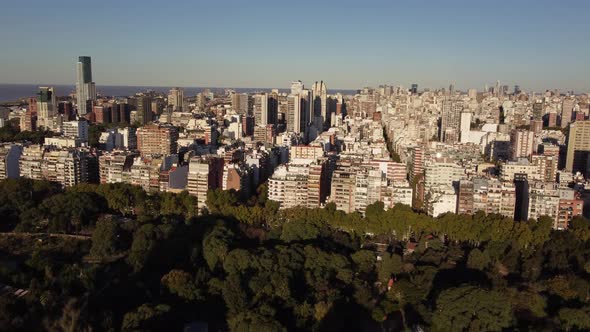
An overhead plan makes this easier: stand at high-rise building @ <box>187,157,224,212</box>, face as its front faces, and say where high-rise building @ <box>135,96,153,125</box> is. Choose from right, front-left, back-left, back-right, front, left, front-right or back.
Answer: back-right

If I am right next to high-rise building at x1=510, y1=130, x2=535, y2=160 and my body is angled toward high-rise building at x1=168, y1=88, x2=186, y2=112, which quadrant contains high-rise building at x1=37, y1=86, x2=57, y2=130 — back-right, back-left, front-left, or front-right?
front-left

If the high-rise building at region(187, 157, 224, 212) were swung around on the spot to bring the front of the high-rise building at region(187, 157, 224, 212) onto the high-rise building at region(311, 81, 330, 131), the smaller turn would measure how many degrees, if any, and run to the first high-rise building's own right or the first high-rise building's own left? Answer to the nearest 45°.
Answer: approximately 135° to the first high-rise building's own right

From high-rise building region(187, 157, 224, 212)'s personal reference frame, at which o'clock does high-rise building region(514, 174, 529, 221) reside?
high-rise building region(514, 174, 529, 221) is roughly at 8 o'clock from high-rise building region(187, 157, 224, 212).

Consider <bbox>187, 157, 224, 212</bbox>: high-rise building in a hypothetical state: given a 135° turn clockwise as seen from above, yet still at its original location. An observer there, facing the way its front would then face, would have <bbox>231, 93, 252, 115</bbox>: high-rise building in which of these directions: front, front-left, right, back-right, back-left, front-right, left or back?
front

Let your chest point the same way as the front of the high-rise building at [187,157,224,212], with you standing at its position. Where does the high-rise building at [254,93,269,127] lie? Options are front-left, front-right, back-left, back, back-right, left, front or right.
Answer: back-right

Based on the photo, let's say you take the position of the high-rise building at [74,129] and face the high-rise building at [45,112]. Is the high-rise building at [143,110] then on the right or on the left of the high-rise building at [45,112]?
right

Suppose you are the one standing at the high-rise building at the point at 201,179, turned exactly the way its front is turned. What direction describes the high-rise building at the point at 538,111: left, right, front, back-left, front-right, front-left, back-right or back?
back

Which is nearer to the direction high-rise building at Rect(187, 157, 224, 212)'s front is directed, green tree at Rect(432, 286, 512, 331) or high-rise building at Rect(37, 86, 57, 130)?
the green tree

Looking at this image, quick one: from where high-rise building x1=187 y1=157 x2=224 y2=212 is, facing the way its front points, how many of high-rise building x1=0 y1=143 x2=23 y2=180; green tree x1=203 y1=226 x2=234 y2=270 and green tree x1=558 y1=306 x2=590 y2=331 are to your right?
1

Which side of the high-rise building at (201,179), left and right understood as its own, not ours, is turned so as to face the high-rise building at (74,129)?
right

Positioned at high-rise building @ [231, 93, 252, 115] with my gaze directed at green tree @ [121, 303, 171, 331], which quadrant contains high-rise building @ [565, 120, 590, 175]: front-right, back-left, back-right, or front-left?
front-left

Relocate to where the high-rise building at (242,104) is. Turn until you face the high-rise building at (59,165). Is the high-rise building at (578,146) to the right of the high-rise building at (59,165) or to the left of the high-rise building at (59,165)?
left

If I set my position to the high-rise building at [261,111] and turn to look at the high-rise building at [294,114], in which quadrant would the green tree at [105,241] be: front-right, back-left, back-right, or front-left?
front-right

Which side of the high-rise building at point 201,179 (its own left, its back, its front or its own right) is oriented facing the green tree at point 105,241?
front

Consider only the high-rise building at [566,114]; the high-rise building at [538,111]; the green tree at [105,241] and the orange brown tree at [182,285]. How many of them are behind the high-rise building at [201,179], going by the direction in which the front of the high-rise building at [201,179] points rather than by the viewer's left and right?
2

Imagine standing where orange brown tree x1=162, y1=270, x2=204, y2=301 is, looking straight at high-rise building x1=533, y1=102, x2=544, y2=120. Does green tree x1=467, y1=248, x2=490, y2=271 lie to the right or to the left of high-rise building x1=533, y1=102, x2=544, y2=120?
right

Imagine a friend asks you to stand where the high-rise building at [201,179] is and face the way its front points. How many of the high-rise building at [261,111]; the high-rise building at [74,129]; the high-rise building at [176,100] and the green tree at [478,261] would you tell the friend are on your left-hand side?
1

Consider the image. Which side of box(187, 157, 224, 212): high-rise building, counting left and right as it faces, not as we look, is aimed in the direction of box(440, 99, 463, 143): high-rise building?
back
